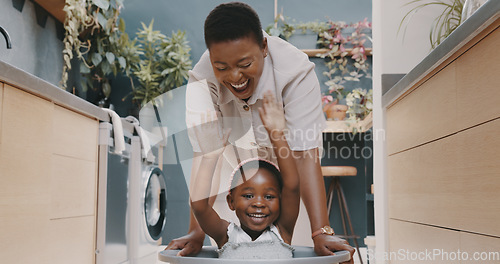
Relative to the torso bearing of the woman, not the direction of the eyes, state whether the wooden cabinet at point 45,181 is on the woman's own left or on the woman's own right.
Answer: on the woman's own right

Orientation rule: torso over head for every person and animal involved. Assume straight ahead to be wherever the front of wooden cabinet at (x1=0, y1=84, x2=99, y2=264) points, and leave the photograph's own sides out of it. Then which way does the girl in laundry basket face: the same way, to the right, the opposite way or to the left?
to the right

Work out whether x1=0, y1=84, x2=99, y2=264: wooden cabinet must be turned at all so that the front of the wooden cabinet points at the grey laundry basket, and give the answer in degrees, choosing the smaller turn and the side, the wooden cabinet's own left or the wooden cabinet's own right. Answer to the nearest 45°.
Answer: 0° — it already faces it

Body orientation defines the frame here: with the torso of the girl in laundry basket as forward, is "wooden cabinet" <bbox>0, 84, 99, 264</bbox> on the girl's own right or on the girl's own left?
on the girl's own right

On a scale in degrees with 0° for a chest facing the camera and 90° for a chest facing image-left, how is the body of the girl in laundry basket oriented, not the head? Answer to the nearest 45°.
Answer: approximately 0°

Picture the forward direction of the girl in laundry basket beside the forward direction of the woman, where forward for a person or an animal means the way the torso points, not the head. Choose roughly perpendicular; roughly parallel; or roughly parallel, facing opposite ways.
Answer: roughly parallel

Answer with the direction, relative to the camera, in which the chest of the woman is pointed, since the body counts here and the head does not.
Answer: toward the camera

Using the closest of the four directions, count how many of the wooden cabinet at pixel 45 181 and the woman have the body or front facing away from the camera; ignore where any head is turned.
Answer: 0

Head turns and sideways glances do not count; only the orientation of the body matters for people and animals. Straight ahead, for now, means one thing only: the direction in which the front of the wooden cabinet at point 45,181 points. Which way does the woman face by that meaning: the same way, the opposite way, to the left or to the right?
to the right

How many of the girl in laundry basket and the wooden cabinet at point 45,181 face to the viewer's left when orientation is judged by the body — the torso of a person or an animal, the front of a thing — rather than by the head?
0

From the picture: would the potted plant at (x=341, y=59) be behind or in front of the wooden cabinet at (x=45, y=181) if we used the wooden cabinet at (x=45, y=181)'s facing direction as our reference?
in front
